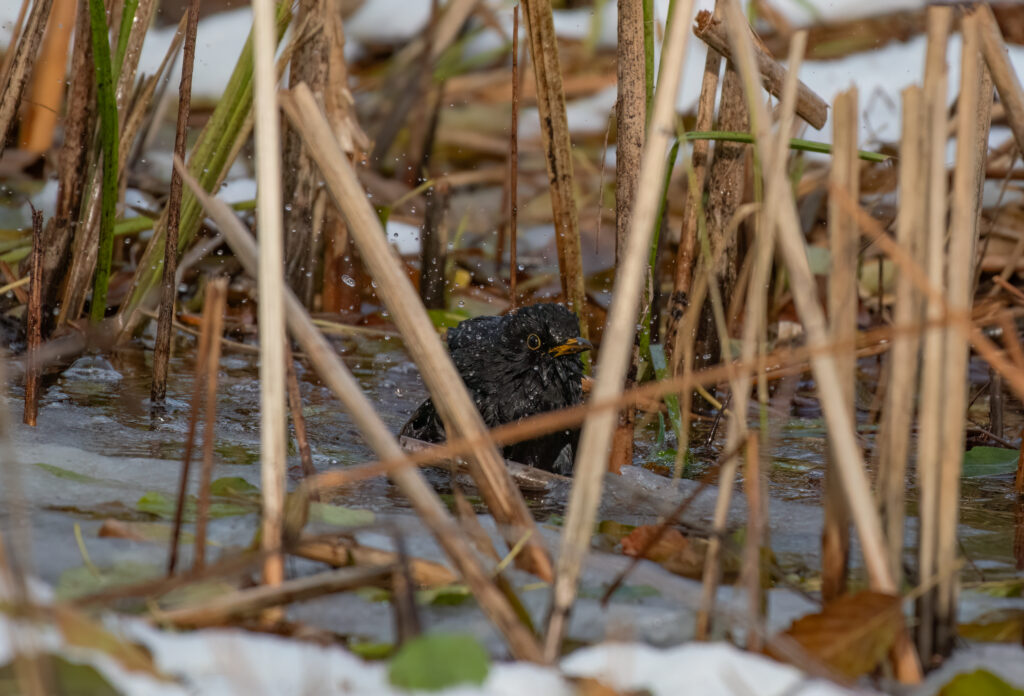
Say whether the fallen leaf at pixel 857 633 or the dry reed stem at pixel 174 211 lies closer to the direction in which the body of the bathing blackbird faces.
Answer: the fallen leaf

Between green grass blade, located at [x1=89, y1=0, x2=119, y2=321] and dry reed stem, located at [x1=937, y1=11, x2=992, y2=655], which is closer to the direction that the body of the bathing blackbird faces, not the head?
the dry reed stem

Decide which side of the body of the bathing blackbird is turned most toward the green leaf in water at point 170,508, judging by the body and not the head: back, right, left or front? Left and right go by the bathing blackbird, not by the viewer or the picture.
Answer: right

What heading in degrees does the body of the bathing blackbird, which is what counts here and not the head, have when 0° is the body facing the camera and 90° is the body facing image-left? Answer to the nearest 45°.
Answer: approximately 315°

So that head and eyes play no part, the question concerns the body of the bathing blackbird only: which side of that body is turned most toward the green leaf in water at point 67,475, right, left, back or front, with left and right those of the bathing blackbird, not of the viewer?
right

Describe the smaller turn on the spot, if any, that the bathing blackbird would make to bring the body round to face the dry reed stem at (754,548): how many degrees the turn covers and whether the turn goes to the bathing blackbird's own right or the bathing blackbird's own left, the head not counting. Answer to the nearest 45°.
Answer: approximately 45° to the bathing blackbird's own right

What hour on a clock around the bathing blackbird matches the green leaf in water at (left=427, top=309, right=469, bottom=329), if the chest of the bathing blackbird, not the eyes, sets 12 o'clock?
The green leaf in water is roughly at 7 o'clock from the bathing blackbird.

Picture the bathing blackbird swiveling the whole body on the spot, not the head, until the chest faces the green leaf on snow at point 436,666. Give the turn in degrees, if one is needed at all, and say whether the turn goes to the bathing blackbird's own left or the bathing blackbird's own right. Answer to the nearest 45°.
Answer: approximately 45° to the bathing blackbird's own right

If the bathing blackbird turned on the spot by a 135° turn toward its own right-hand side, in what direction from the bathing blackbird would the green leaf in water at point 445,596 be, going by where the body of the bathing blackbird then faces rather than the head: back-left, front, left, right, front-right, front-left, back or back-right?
left

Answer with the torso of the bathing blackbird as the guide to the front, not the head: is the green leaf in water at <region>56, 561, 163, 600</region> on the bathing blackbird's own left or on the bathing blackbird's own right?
on the bathing blackbird's own right
